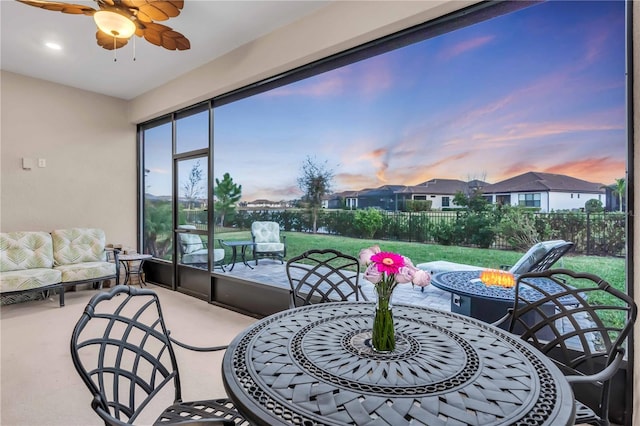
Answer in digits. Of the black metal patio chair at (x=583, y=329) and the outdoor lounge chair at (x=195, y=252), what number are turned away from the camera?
0

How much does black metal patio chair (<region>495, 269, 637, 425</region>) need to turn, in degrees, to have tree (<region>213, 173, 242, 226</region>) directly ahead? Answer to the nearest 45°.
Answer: approximately 45° to its right

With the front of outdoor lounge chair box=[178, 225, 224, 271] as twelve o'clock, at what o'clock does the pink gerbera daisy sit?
The pink gerbera daisy is roughly at 1 o'clock from the outdoor lounge chair.

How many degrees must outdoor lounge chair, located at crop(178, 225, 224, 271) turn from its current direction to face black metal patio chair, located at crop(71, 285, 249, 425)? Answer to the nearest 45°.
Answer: approximately 45° to its right

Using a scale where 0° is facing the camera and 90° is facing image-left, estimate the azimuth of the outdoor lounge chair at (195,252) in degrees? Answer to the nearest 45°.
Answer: approximately 315°

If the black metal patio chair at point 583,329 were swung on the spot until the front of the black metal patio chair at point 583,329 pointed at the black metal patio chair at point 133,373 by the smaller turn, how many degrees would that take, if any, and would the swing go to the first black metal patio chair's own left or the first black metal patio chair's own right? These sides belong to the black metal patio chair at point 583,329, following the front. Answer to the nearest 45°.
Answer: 0° — it already faces it

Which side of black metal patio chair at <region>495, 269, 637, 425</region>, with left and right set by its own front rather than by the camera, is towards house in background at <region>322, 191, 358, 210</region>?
right

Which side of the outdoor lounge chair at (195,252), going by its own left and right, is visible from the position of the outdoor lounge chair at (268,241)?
front

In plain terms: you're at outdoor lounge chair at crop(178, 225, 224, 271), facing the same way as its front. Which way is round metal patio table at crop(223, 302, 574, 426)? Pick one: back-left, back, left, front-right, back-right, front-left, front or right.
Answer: front-right

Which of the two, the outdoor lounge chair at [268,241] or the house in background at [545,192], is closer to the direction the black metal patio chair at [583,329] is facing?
the outdoor lounge chair
